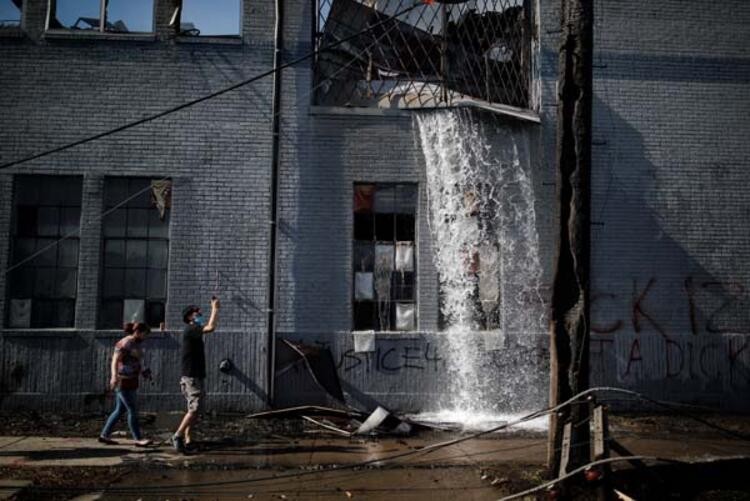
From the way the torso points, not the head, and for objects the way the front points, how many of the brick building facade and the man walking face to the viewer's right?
1

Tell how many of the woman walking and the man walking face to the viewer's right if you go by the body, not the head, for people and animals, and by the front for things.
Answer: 2

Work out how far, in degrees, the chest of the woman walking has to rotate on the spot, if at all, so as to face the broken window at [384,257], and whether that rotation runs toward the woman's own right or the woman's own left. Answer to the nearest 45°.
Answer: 0° — they already face it

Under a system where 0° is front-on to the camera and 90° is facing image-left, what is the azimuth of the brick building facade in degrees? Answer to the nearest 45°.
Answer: approximately 0°

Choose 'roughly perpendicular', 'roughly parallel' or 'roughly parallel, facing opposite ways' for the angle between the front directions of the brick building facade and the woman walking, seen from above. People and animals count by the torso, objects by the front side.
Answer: roughly perpendicular

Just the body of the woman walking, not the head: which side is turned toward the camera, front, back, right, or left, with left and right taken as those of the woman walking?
right

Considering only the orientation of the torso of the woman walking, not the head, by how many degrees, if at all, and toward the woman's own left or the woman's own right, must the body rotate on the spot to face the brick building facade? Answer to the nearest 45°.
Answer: approximately 45° to the woman's own left

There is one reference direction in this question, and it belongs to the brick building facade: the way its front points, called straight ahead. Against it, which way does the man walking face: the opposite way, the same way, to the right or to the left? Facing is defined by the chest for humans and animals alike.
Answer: to the left

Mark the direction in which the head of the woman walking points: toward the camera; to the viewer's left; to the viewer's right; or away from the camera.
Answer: to the viewer's right

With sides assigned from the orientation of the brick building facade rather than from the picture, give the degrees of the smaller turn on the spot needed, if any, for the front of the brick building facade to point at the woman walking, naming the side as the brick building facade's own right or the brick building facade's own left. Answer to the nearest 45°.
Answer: approximately 45° to the brick building facade's own right

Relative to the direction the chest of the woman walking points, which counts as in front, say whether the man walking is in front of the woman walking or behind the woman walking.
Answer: in front

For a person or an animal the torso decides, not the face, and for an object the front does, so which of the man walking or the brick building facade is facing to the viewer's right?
the man walking

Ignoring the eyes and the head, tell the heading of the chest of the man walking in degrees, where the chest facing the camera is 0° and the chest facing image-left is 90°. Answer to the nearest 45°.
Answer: approximately 270°

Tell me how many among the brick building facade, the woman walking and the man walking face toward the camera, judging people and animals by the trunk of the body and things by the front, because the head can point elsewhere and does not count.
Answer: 1
